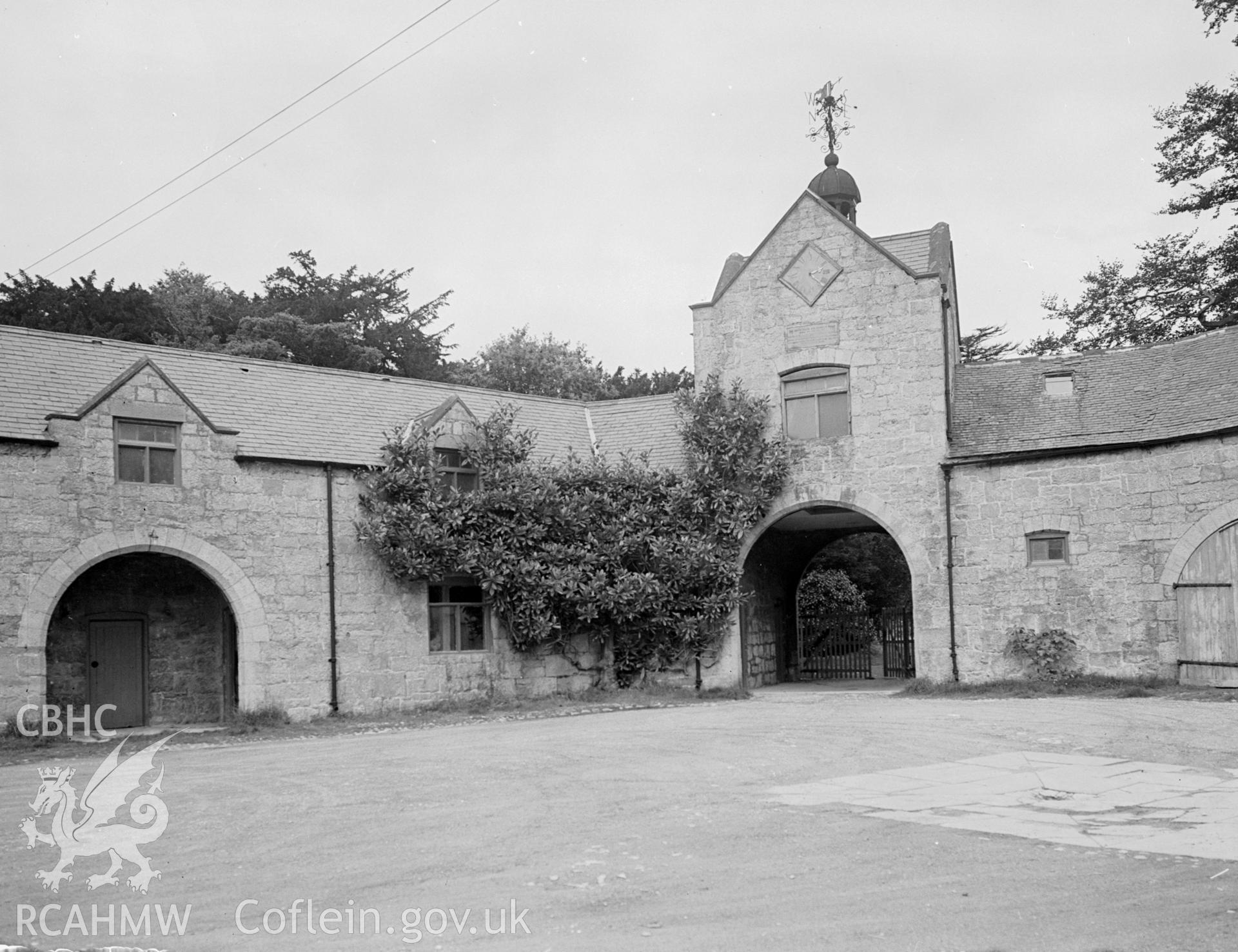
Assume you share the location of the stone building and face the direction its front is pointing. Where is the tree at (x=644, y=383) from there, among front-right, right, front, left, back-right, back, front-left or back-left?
back

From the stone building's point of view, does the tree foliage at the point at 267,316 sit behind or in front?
behind

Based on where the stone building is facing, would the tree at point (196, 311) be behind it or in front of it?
behind

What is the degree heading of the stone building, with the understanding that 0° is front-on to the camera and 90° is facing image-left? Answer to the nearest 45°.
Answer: approximately 0°

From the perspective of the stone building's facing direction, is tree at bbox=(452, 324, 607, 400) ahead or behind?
behind

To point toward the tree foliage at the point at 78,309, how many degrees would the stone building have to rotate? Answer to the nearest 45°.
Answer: approximately 135° to its right

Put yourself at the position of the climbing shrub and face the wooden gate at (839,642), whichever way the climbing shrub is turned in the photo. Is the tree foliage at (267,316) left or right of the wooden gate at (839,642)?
left
